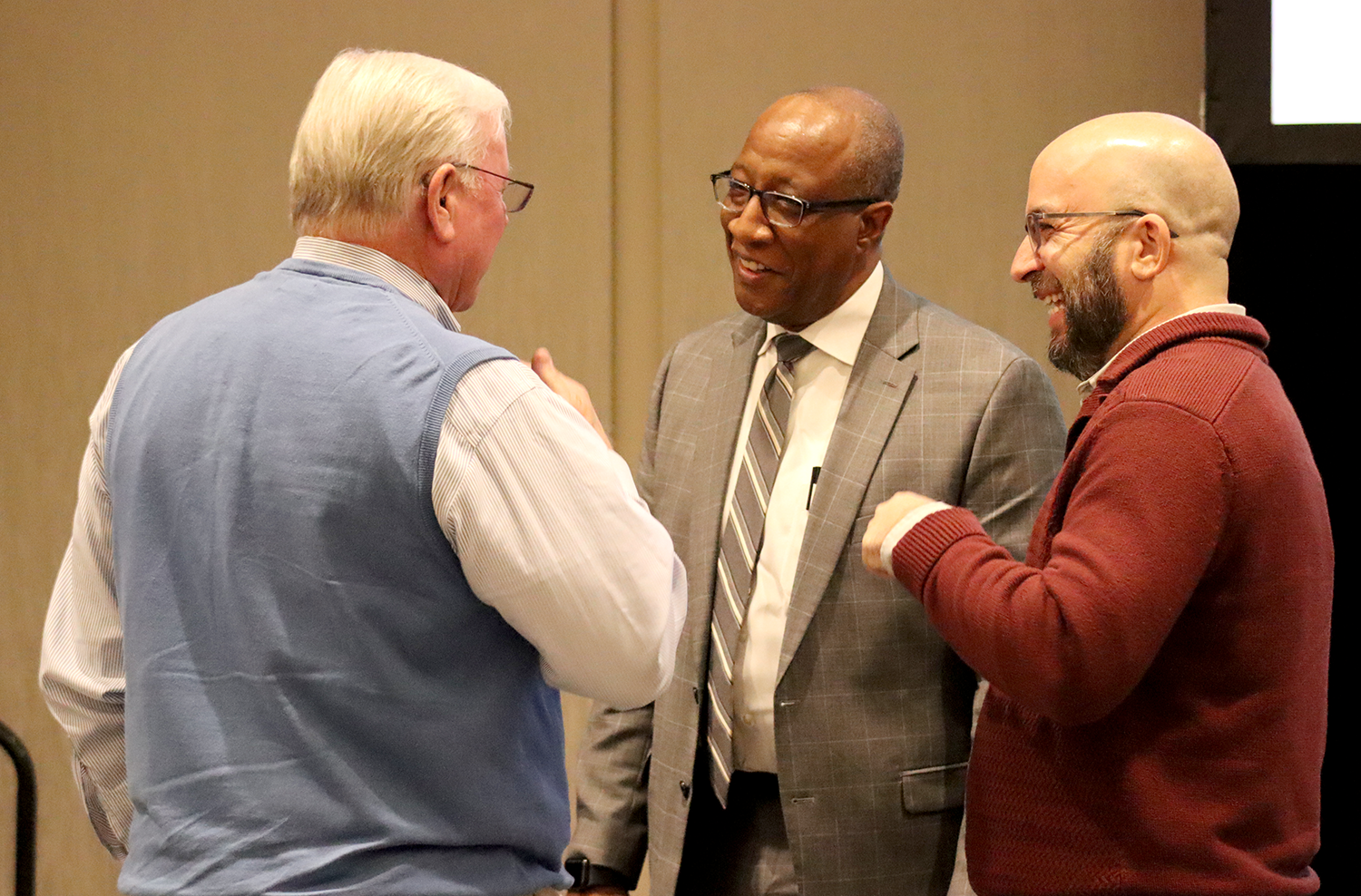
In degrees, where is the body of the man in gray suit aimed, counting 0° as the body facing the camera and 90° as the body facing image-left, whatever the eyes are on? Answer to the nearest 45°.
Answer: approximately 45°

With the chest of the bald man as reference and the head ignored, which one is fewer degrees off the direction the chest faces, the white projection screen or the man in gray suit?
the man in gray suit

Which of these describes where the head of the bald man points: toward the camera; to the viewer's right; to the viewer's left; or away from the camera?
to the viewer's left

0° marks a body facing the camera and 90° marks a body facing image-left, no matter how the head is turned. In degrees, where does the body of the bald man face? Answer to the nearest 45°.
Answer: approximately 90°

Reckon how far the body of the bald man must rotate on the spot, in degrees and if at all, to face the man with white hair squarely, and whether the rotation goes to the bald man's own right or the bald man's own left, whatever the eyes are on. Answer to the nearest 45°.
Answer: approximately 45° to the bald man's own left

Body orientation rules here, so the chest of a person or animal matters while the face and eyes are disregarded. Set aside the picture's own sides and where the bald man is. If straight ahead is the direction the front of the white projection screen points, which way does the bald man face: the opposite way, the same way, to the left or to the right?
to the right

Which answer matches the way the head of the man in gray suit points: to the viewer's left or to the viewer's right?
to the viewer's left

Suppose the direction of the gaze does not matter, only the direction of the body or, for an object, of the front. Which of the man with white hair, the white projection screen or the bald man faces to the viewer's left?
the bald man

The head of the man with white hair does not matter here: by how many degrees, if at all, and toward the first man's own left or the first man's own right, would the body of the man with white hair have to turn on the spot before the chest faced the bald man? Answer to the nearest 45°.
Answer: approximately 45° to the first man's own right

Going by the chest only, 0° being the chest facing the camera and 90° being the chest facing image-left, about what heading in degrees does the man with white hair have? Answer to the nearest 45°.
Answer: approximately 225°

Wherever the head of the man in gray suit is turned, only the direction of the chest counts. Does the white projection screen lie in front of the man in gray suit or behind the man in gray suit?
behind
